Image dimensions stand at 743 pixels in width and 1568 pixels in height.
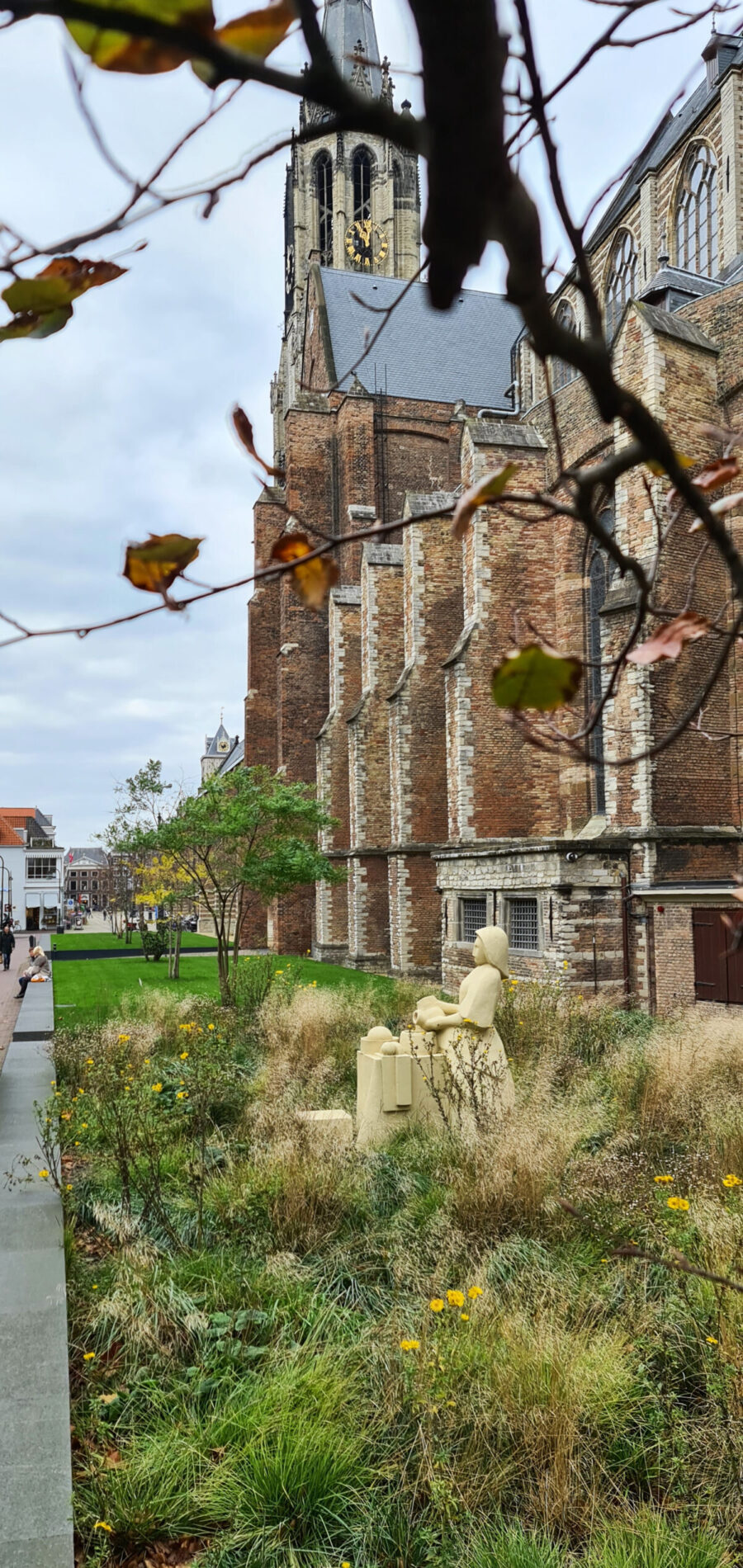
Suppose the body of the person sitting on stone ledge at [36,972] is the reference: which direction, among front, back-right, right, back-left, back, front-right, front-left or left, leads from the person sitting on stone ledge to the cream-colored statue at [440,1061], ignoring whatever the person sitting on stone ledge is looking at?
left

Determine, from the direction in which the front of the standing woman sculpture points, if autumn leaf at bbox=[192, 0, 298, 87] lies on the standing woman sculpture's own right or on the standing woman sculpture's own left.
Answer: on the standing woman sculpture's own left

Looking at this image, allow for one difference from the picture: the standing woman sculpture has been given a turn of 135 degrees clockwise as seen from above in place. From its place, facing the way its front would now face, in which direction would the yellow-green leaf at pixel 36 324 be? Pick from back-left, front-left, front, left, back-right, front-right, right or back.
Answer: back-right

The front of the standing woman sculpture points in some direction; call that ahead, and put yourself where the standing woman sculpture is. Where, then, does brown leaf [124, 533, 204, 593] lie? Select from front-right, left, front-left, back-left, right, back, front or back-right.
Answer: left

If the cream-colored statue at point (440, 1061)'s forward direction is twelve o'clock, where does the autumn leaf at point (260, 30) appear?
The autumn leaf is roughly at 9 o'clock from the cream-colored statue.

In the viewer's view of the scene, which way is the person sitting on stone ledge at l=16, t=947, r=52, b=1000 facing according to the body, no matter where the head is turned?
to the viewer's left

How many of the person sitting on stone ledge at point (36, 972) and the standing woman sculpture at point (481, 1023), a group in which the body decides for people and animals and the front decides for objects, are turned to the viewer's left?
2

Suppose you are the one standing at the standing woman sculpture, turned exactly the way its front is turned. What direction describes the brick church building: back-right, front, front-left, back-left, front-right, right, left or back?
right

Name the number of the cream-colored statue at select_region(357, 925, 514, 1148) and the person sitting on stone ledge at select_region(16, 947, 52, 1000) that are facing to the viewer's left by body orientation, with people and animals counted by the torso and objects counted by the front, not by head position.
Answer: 2

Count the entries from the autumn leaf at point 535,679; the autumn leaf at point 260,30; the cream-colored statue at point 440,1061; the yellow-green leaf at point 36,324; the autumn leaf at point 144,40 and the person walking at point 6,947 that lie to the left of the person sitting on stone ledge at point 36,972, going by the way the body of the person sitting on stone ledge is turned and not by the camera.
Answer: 5

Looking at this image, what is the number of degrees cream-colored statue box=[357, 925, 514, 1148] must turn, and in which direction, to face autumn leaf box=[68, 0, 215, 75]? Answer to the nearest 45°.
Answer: approximately 90° to its left

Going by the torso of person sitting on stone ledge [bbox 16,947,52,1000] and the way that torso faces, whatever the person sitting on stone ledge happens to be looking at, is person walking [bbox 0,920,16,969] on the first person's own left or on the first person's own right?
on the first person's own right

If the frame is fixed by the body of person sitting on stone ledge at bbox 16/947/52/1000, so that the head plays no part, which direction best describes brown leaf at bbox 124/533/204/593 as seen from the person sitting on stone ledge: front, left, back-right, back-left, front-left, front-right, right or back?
left

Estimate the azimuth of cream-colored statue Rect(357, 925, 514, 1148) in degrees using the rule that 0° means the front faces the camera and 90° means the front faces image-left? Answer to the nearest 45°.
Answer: approximately 90°
